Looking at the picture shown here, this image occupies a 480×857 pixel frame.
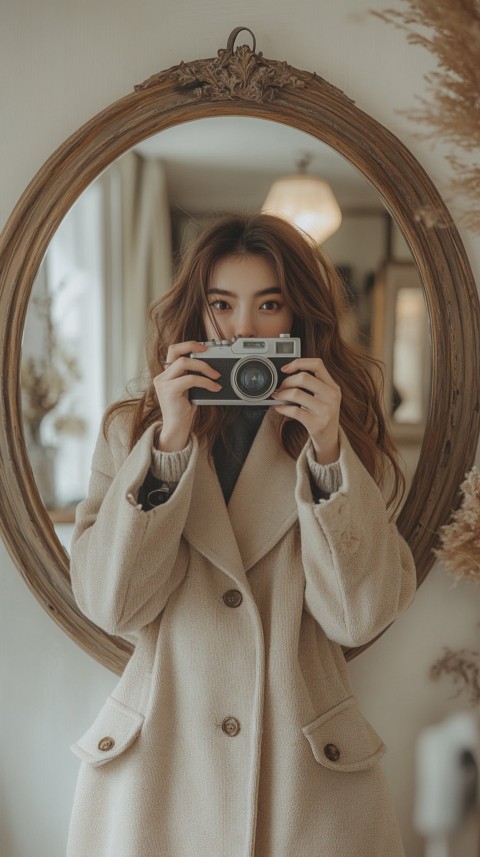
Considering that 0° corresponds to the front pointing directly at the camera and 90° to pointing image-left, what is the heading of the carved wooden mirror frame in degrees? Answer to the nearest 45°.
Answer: approximately 0°

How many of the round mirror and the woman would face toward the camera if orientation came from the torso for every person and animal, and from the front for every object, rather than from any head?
2

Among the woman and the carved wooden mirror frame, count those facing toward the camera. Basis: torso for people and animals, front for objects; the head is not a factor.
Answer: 2
